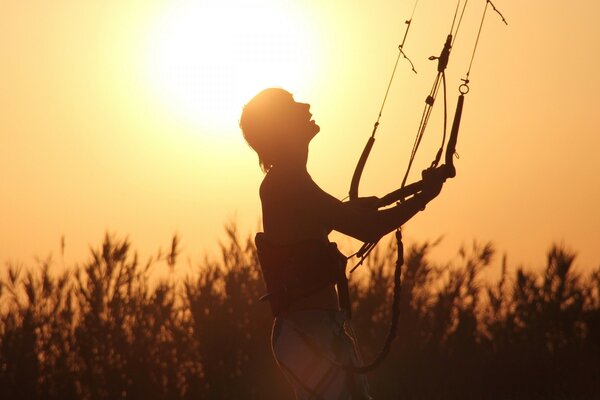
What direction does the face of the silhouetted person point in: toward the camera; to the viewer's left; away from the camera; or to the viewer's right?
to the viewer's right

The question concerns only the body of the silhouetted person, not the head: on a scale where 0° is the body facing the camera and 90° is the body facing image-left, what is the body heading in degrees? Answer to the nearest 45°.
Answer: approximately 270°
